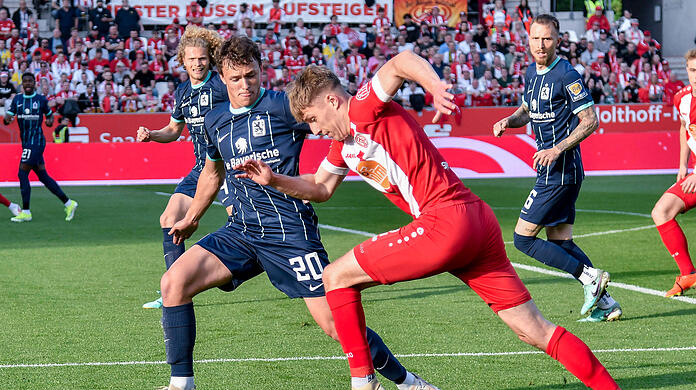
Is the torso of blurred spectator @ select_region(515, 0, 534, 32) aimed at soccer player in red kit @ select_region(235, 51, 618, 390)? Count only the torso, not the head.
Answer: yes

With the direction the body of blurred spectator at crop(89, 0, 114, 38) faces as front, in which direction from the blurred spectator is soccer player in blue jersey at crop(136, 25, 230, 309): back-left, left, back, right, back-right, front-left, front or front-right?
front

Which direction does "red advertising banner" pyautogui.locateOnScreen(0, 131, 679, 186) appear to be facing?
toward the camera

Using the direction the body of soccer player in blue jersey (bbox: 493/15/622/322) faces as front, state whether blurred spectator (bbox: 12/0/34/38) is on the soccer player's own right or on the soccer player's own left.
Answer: on the soccer player's own right

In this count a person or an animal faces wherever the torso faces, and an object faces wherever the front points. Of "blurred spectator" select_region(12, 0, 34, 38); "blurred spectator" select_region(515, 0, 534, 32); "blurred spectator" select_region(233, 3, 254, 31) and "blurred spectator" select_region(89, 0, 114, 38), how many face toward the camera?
4

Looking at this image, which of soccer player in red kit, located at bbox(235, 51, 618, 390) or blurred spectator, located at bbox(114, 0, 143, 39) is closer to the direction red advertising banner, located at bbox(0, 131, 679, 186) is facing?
the soccer player in red kit

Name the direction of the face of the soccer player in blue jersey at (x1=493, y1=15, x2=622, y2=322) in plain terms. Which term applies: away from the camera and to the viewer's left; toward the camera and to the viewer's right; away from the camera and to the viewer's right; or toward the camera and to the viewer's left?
toward the camera and to the viewer's left

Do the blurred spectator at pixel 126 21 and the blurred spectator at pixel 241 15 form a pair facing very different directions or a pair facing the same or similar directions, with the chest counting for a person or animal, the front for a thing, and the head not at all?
same or similar directions

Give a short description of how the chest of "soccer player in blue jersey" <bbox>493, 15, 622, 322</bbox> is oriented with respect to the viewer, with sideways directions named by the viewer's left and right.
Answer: facing the viewer and to the left of the viewer

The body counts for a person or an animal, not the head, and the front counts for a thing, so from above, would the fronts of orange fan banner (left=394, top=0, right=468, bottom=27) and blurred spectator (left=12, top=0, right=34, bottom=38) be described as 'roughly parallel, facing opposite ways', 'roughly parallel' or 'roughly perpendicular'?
roughly parallel

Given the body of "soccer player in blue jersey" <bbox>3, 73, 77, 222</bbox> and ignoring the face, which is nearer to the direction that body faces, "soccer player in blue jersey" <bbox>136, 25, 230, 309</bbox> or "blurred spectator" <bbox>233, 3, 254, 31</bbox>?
the soccer player in blue jersey

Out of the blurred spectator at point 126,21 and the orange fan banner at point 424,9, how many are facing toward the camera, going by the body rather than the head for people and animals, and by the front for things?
2

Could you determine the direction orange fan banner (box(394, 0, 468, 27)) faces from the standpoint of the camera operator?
facing the viewer

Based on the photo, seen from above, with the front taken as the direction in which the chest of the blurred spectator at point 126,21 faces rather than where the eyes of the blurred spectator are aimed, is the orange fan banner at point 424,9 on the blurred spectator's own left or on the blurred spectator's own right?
on the blurred spectator's own left

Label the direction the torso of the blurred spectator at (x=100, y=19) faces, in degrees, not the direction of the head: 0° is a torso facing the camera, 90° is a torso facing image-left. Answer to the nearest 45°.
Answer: approximately 0°
